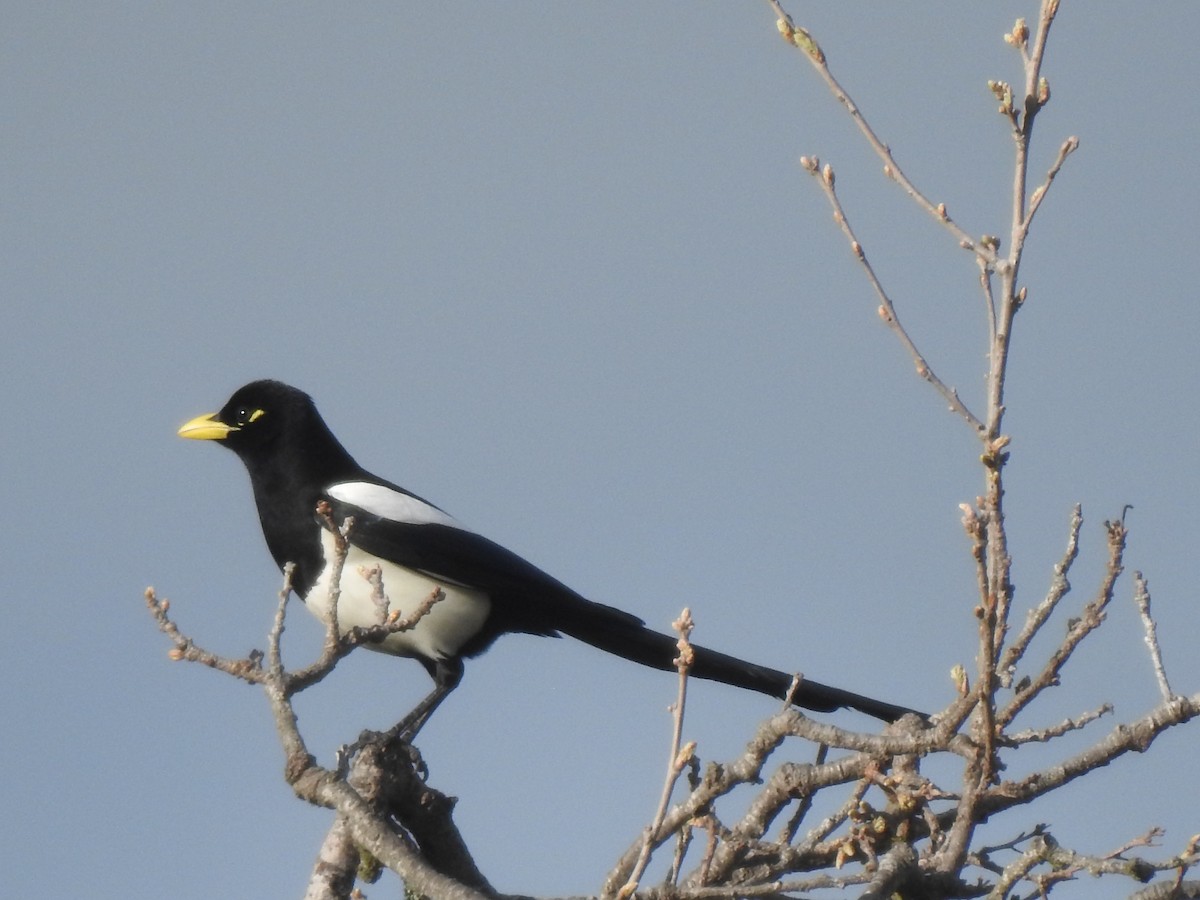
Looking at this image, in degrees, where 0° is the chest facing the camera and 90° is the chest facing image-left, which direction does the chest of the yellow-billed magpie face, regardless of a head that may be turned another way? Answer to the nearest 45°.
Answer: approximately 90°
